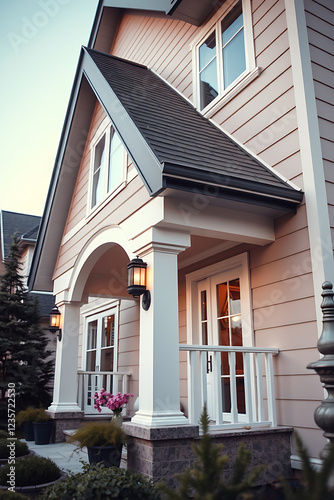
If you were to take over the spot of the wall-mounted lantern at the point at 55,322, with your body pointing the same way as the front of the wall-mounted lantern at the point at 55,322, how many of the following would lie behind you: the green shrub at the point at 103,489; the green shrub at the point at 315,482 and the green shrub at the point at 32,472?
0

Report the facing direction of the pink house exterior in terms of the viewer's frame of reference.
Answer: facing the viewer and to the left of the viewer

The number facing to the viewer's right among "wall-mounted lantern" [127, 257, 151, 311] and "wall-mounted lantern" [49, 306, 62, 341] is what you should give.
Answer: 0

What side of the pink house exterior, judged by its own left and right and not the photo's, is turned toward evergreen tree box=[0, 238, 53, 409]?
right

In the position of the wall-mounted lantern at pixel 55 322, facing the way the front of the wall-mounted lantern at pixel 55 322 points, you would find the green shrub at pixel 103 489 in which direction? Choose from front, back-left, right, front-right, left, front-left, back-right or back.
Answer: front-left

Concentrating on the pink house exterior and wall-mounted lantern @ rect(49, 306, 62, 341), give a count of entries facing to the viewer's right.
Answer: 0

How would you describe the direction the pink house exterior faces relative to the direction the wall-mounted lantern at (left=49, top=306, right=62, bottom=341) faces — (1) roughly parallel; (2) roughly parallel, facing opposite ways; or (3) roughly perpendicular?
roughly parallel

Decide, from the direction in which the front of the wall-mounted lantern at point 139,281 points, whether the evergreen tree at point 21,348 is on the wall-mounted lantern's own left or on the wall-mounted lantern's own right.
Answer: on the wall-mounted lantern's own right

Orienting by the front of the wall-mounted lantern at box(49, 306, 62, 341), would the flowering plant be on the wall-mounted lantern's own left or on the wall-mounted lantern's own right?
on the wall-mounted lantern's own left

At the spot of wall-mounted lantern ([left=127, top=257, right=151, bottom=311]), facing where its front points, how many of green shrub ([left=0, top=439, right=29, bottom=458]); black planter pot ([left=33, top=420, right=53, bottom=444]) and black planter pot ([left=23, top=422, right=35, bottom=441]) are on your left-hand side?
0

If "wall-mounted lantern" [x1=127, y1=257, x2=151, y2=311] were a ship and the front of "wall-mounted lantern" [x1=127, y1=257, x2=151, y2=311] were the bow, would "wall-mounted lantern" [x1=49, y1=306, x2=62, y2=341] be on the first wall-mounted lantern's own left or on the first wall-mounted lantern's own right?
on the first wall-mounted lantern's own right

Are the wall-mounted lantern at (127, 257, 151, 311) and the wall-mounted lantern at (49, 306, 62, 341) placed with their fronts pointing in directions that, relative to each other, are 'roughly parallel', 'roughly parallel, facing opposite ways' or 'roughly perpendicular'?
roughly parallel

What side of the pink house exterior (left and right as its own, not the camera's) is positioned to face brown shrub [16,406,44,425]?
right
